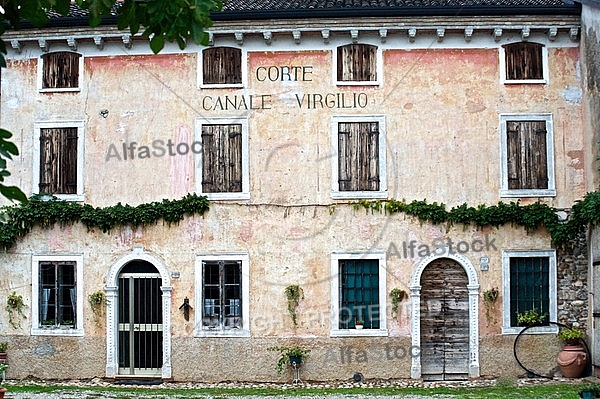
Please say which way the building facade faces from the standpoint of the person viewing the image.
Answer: facing the viewer

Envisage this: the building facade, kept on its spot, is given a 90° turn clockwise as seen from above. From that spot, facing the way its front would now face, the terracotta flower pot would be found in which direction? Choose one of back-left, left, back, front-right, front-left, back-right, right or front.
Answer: back

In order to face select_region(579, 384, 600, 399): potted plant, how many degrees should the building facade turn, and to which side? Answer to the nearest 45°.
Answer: approximately 45° to its left
